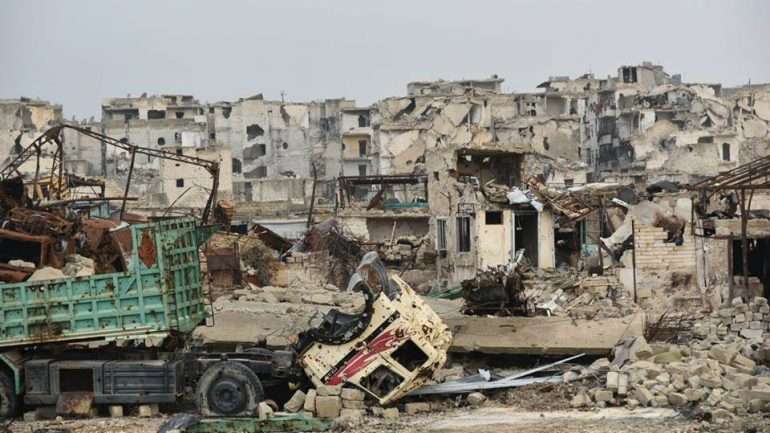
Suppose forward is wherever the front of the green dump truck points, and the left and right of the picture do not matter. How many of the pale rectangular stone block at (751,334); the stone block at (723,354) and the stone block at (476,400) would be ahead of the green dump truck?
3

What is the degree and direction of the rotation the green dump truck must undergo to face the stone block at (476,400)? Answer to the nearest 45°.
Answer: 0° — it already faces it

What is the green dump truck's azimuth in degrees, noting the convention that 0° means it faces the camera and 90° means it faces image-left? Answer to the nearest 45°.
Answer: approximately 270°

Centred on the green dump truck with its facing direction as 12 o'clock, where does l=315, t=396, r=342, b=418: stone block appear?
The stone block is roughly at 1 o'clock from the green dump truck.
